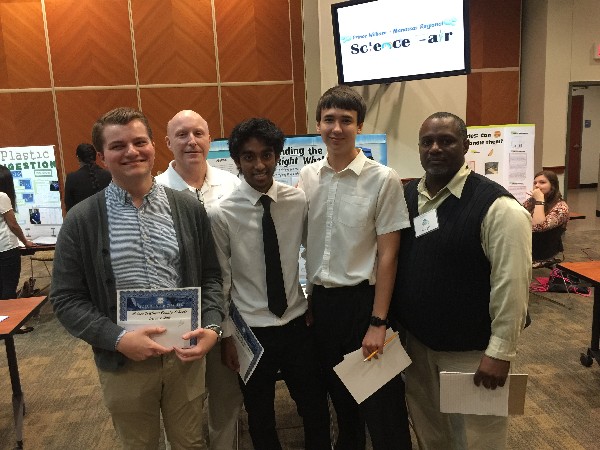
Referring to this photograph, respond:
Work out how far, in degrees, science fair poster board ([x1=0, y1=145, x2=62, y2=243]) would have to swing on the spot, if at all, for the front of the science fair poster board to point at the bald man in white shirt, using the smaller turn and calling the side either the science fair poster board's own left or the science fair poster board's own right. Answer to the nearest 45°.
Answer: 0° — it already faces them

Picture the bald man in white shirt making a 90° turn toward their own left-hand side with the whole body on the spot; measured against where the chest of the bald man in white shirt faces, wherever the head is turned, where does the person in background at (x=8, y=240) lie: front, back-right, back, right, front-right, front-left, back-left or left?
back-left

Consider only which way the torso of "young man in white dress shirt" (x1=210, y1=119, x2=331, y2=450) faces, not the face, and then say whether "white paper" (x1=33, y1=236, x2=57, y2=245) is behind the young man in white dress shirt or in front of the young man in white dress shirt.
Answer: behind

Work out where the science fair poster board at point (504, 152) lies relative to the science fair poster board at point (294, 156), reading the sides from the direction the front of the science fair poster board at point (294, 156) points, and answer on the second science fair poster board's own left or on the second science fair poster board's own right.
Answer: on the second science fair poster board's own left

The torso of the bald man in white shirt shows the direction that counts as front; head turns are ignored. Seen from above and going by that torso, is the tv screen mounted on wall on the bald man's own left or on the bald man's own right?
on the bald man's own left

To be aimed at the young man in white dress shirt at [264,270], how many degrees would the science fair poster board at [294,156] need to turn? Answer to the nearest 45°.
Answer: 0° — it already faces them

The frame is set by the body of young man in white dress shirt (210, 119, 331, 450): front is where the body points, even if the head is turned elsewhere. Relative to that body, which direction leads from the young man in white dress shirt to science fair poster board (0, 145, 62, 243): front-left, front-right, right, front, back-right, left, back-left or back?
back-right

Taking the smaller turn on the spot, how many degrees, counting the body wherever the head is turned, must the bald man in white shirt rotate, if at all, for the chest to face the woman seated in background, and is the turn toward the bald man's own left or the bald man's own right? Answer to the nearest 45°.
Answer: approximately 135° to the bald man's own left
